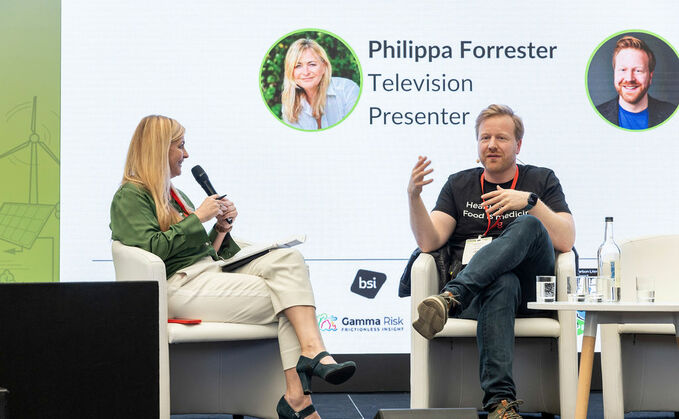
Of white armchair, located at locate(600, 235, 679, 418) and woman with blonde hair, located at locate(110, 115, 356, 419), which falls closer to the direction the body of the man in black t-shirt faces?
the woman with blonde hair

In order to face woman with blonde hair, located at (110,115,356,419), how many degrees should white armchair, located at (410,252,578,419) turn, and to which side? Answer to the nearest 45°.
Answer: approximately 90° to its right

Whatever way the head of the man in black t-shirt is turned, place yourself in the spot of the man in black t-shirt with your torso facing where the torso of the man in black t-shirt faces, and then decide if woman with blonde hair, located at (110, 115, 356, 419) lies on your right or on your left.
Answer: on your right

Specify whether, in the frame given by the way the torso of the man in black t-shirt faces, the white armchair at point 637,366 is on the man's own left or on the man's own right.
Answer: on the man's own left

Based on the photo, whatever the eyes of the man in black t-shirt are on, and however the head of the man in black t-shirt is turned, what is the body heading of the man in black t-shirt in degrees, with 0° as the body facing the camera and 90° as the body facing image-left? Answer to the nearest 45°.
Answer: approximately 0°
